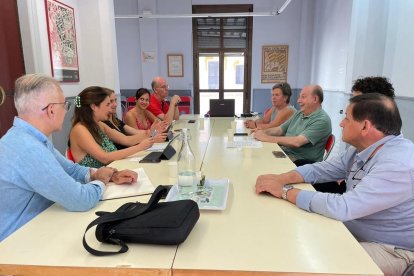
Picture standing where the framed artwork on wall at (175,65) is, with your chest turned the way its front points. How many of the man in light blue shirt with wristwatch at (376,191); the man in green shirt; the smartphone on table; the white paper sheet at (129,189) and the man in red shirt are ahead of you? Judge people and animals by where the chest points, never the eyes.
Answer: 5

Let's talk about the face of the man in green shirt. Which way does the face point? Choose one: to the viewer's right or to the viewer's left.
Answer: to the viewer's left

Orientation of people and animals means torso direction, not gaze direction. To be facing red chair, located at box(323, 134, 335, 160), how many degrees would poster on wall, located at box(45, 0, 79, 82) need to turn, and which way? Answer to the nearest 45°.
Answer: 0° — it already faces it

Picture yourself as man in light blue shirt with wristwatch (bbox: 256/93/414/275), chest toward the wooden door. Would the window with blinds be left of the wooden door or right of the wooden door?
right

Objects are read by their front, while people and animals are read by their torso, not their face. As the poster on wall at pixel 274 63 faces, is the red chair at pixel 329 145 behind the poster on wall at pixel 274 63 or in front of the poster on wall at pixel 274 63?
in front

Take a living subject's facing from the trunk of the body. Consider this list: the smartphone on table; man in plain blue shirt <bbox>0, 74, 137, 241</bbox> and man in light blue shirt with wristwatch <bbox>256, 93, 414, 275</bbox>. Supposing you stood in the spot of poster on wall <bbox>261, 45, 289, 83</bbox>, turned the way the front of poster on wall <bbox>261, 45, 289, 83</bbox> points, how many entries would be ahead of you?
3

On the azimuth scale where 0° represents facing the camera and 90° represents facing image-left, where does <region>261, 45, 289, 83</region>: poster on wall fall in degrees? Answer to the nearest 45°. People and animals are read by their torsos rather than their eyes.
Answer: approximately 0°

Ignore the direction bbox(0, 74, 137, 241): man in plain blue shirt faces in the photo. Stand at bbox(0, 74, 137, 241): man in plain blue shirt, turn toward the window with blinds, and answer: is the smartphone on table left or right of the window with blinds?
right

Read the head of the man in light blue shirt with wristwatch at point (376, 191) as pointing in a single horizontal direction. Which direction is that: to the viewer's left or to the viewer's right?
to the viewer's left

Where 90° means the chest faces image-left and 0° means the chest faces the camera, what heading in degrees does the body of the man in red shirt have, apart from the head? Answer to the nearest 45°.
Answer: approximately 315°

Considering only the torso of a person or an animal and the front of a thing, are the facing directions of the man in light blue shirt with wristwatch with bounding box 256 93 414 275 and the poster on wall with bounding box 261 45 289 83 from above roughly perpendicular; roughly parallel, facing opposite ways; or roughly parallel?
roughly perpendicular

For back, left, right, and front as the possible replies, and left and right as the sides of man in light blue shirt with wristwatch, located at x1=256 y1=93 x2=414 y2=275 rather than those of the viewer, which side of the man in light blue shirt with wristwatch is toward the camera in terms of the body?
left

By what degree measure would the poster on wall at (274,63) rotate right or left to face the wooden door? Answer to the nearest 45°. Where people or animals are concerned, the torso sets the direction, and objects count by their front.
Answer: approximately 45° to its right

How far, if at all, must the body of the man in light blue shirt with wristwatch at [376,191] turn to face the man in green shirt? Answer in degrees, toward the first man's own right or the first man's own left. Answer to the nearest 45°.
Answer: approximately 90° to the first man's own right
